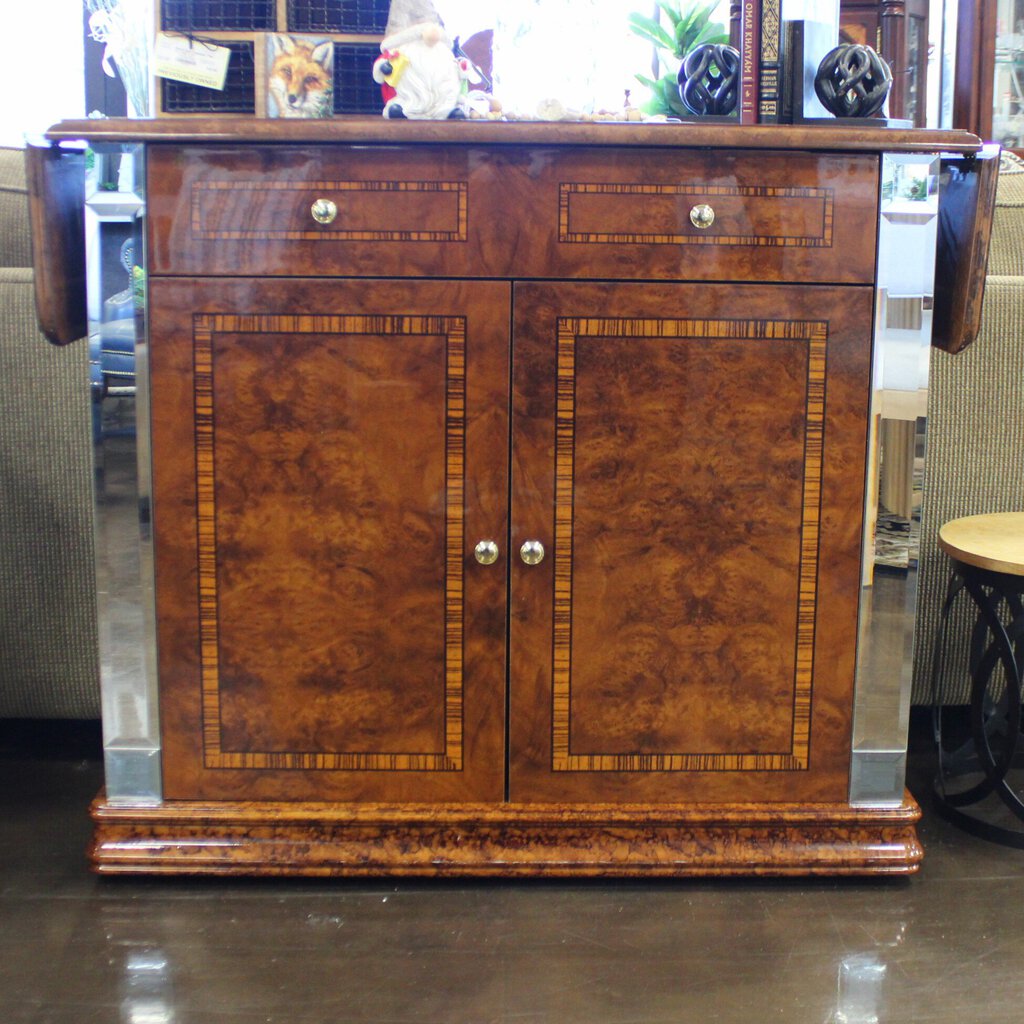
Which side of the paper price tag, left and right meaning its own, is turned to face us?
front

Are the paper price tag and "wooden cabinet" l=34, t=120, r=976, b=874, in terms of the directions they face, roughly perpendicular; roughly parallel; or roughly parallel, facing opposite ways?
roughly parallel

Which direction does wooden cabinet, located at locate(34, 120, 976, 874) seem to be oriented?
toward the camera

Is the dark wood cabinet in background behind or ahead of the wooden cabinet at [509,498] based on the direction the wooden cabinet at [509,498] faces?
behind

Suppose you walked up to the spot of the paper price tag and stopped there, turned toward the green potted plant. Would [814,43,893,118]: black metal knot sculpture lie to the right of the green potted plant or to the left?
right

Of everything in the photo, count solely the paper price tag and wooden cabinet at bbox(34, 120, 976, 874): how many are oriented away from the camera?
0
